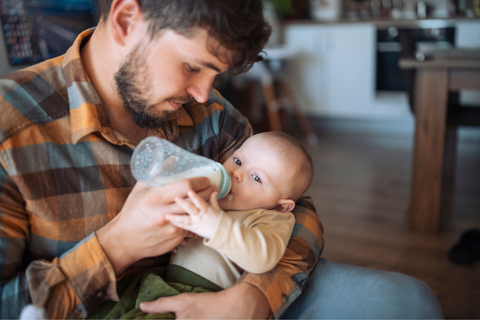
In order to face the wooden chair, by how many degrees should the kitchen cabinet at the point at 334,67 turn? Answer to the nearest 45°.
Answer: approximately 45° to its right

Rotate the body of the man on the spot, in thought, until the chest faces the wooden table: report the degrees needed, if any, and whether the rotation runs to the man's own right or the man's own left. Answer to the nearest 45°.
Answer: approximately 90° to the man's own left

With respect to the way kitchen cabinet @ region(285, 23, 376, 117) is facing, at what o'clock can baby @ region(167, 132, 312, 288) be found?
The baby is roughly at 12 o'clock from the kitchen cabinet.

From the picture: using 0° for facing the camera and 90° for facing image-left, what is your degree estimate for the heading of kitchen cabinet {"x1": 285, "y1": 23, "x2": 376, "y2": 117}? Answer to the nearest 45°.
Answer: approximately 0°

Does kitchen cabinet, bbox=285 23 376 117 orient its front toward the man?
yes

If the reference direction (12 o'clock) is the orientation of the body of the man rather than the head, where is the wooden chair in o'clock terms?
The wooden chair is roughly at 8 o'clock from the man.
